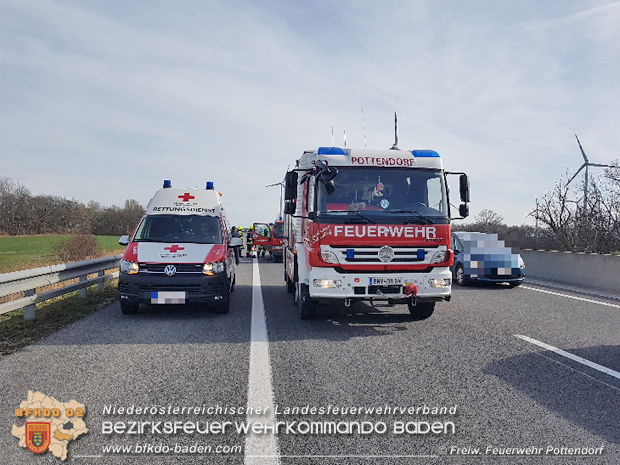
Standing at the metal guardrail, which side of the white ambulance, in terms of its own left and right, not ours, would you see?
right

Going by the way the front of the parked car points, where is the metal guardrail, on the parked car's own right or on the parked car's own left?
on the parked car's own right

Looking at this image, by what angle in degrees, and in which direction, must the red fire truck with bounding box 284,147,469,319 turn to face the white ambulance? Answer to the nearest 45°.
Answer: approximately 90° to its right

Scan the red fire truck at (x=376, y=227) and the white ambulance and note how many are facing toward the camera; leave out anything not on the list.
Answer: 2

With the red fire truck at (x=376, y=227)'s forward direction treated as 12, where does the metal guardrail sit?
The metal guardrail is roughly at 3 o'clock from the red fire truck.

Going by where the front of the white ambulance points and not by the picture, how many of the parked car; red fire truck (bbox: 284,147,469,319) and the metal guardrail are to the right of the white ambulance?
1

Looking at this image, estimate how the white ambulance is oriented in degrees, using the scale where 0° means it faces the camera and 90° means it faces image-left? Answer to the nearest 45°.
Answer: approximately 0°

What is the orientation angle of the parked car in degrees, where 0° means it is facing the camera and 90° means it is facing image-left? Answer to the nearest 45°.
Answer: approximately 315°

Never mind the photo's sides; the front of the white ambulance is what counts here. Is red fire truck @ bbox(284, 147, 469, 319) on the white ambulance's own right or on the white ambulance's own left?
on the white ambulance's own left

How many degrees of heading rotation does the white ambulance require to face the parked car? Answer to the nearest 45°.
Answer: approximately 90° to its left

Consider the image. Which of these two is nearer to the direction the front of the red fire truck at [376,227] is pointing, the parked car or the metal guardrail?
the metal guardrail
